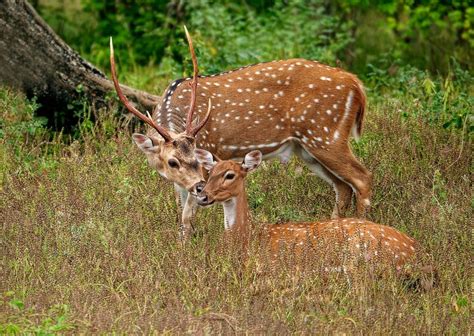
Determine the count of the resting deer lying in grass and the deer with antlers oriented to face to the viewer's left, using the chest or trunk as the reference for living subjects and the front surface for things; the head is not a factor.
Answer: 2

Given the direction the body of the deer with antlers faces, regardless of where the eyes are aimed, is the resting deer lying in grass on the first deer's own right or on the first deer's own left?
on the first deer's own left

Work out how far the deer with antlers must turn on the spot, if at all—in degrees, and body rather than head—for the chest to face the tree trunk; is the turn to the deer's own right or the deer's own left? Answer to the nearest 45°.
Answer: approximately 45° to the deer's own right

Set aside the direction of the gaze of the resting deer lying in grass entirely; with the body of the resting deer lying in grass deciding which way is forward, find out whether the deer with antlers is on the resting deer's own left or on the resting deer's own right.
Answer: on the resting deer's own right

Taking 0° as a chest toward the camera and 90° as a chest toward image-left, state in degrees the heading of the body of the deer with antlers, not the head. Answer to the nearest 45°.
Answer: approximately 90°

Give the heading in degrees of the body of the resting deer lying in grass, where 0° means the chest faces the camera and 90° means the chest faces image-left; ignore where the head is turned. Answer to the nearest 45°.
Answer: approximately 90°
